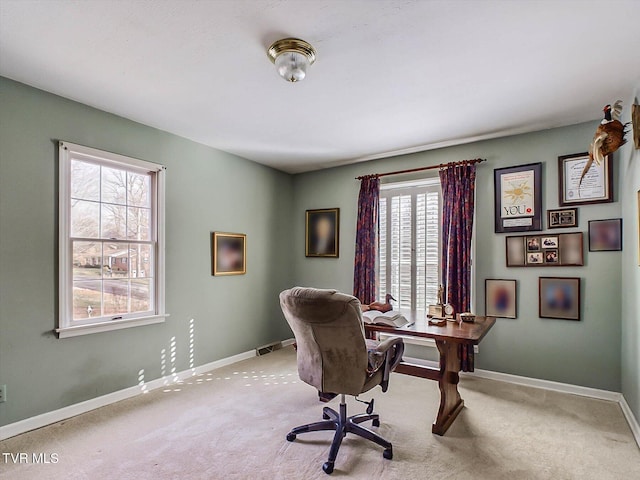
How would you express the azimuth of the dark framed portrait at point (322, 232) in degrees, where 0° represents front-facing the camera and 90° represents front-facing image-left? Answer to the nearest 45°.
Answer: approximately 45°

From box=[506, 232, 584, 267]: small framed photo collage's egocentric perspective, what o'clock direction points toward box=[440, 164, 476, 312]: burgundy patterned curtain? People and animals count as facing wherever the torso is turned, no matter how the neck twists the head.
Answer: The burgundy patterned curtain is roughly at 3 o'clock from the small framed photo collage.

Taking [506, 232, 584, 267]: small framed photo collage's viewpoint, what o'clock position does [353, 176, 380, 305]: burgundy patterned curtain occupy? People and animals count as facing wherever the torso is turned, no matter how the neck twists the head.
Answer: The burgundy patterned curtain is roughly at 3 o'clock from the small framed photo collage.

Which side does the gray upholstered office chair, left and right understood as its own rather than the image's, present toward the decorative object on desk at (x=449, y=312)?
front

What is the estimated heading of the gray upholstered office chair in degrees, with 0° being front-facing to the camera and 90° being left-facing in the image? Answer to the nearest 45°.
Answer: approximately 225°

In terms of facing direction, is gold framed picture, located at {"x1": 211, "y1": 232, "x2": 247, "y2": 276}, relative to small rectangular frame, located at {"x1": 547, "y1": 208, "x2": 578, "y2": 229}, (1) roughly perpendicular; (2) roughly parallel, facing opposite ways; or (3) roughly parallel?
roughly perpendicular

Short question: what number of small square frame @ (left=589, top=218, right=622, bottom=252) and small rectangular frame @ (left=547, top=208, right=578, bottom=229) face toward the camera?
2

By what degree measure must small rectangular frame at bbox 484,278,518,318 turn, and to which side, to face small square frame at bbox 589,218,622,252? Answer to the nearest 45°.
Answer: approximately 90° to its left
